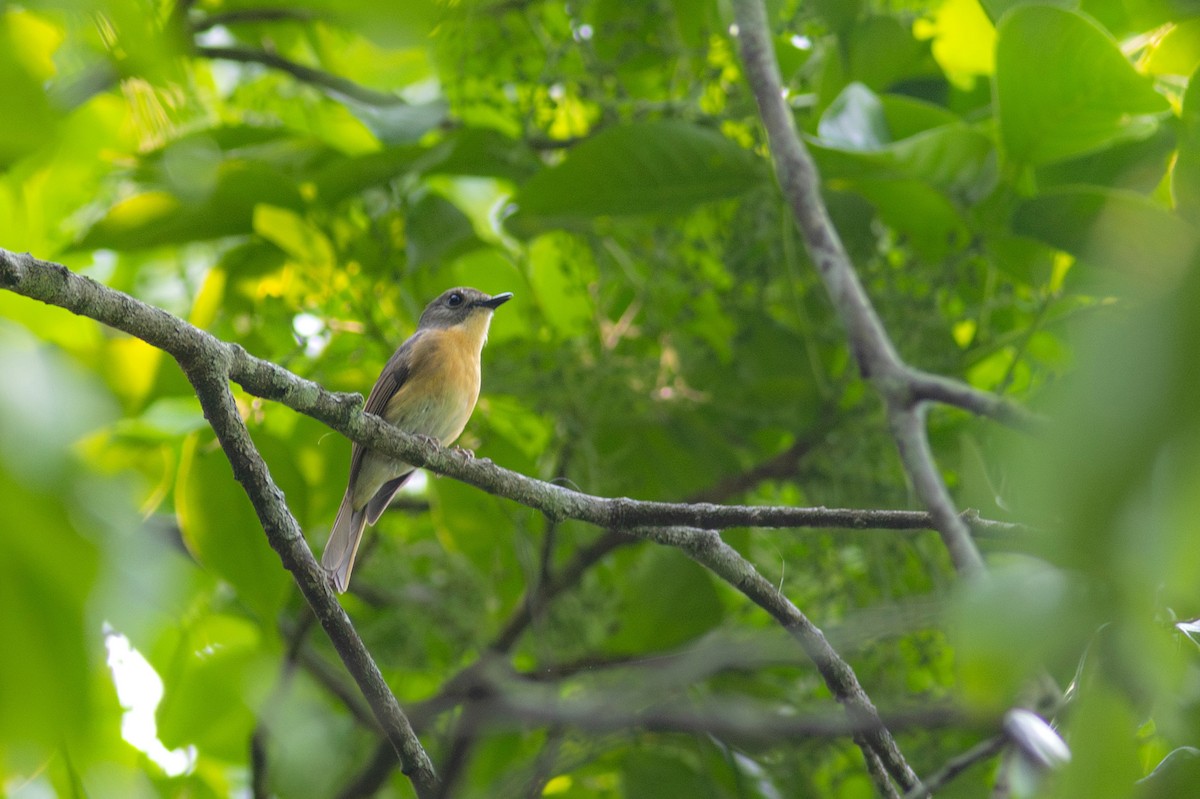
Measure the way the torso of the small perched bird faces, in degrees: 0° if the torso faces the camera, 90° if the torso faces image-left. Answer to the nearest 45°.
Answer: approximately 315°

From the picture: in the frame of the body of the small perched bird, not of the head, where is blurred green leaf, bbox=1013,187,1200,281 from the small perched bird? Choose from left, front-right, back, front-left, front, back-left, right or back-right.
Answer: front

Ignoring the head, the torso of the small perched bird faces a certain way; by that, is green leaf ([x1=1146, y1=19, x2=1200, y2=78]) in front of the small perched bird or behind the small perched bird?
in front

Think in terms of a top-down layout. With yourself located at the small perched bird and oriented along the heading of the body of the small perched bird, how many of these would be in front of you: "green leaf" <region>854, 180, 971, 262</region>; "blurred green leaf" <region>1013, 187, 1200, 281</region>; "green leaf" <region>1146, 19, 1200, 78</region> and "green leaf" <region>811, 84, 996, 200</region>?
4

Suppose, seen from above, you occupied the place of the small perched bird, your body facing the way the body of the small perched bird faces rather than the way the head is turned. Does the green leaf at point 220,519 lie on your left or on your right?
on your right

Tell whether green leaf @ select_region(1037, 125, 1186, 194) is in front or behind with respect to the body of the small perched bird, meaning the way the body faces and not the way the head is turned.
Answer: in front
